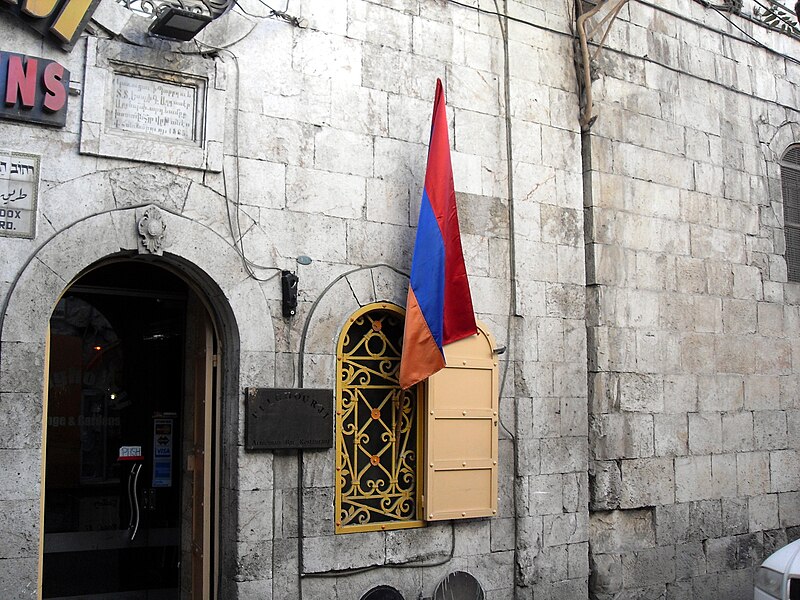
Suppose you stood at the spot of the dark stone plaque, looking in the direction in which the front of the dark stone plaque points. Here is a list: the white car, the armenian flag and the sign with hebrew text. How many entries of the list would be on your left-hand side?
2

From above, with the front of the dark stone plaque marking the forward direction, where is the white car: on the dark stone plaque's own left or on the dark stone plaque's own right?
on the dark stone plaque's own left

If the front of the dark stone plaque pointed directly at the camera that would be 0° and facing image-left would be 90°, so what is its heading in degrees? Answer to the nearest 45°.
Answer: approximately 0°

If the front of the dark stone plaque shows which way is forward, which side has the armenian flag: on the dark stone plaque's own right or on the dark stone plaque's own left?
on the dark stone plaque's own left

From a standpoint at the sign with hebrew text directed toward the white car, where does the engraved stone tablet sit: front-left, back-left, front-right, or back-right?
front-left

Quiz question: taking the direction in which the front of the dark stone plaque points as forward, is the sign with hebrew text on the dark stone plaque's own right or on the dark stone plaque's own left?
on the dark stone plaque's own right
